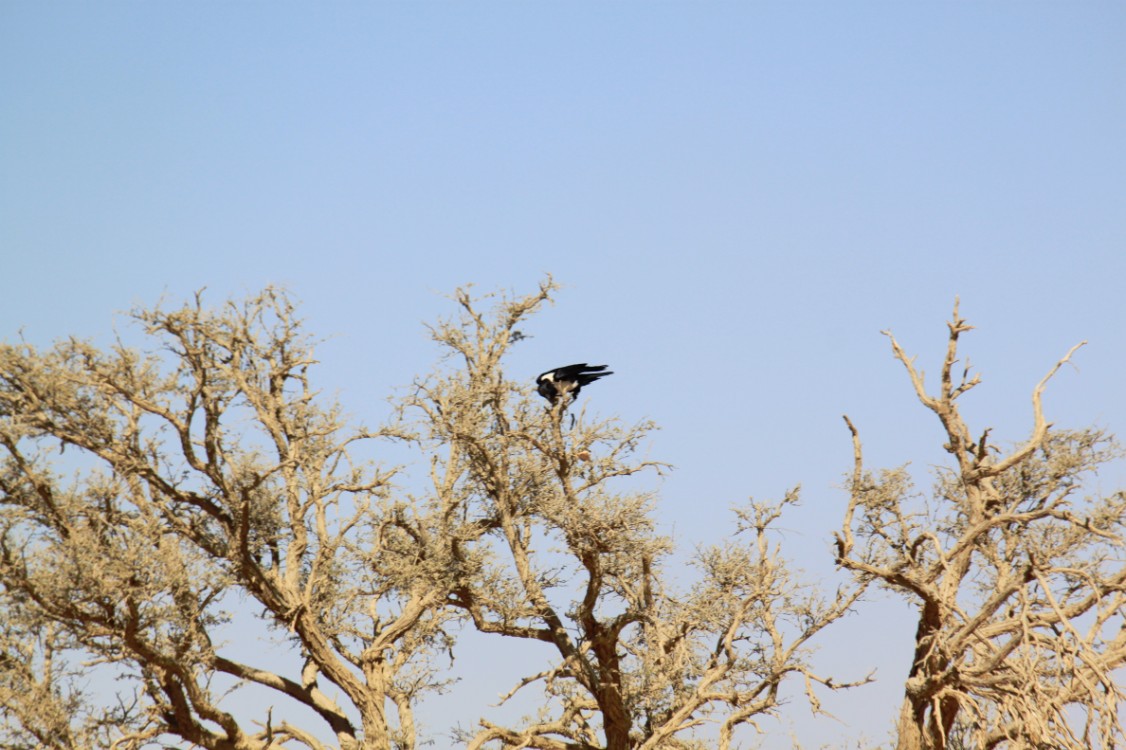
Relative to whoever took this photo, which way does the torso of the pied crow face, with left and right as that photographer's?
facing to the left of the viewer
